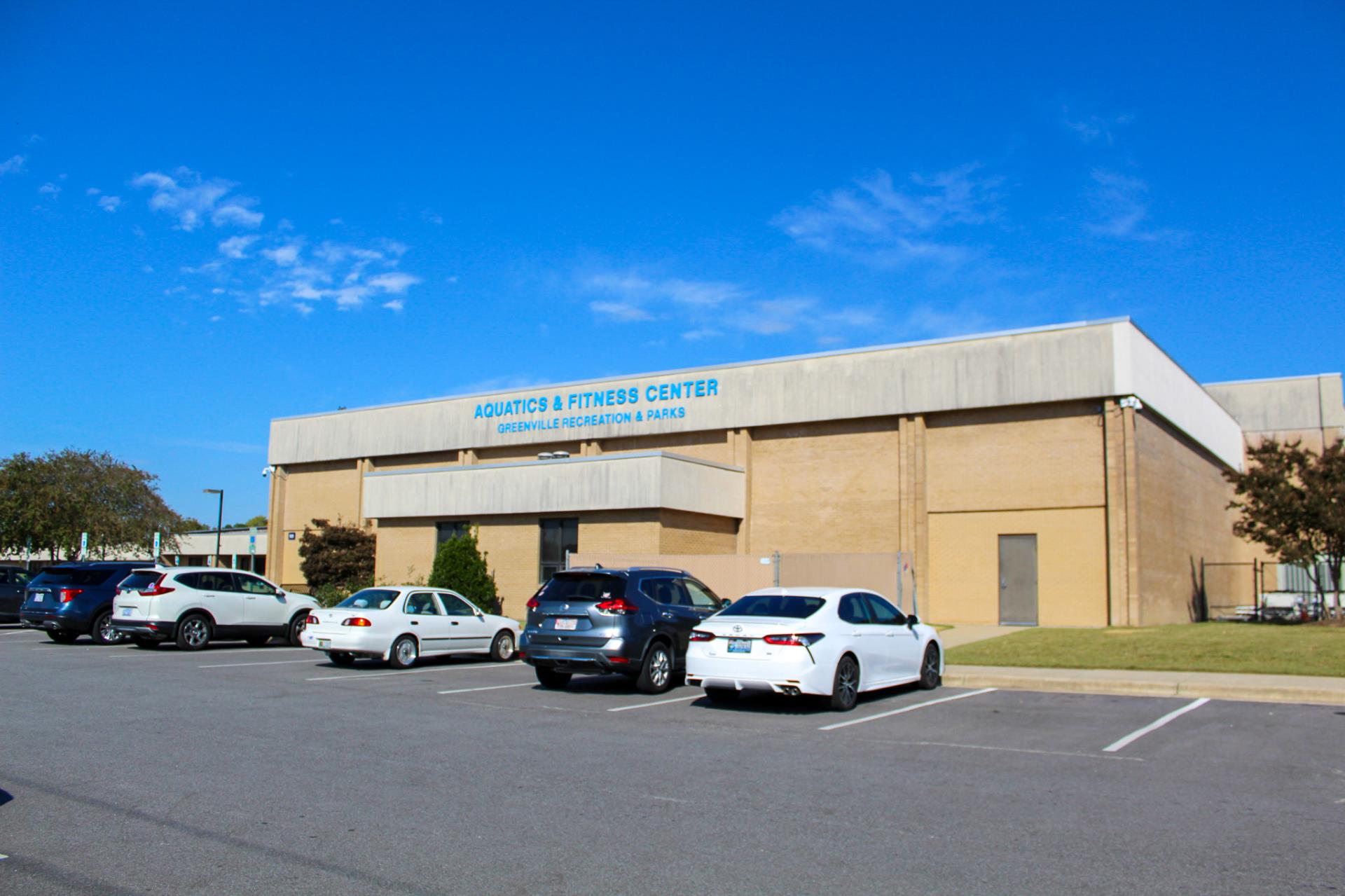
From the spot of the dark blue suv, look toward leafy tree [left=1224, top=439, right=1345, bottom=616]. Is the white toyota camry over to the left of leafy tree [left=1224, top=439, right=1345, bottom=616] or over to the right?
right

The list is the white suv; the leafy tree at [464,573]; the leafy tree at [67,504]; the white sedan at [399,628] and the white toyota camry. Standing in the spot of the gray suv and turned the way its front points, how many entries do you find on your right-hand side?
1

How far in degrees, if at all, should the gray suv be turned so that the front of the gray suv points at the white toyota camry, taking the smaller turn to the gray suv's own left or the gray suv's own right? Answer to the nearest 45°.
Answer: approximately 90° to the gray suv's own right

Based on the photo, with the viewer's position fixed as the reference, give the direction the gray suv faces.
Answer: facing away from the viewer and to the right of the viewer

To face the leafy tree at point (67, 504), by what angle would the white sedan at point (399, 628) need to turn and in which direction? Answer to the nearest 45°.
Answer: approximately 90° to its left

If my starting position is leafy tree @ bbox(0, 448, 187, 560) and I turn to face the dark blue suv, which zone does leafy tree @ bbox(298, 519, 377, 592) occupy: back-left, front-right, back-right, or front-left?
front-left

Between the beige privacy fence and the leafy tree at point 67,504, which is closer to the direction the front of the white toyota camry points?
the beige privacy fence

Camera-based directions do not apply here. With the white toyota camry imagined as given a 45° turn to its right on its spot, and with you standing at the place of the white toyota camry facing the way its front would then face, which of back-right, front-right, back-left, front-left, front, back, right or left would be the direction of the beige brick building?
left

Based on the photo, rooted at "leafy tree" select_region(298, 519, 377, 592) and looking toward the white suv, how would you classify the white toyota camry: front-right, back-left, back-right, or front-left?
front-left

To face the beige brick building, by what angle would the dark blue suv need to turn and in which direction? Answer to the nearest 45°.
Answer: approximately 45° to its right

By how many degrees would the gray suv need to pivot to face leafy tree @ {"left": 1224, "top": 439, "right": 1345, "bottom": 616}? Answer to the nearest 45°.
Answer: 0° — it already faces it

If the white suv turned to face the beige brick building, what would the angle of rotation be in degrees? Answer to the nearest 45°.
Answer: approximately 45° to its right

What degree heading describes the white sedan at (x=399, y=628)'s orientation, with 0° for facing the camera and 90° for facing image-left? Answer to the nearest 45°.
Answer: approximately 225°

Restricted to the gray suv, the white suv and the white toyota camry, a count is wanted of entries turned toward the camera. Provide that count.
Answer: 0

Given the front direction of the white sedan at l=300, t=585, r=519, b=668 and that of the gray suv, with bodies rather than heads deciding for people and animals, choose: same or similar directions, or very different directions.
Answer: same or similar directions

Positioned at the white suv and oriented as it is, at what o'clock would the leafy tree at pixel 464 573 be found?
The leafy tree is roughly at 12 o'clock from the white suv.

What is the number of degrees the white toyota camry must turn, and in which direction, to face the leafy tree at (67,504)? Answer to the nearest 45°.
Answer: approximately 90° to its left
